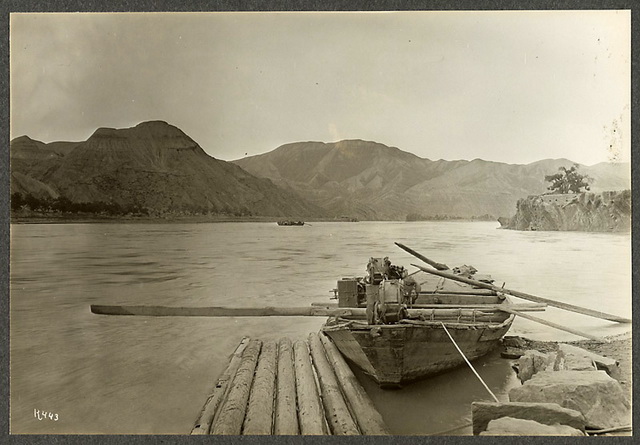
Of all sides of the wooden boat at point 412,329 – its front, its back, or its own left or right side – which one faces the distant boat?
back

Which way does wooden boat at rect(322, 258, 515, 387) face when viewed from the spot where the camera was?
facing the viewer and to the left of the viewer

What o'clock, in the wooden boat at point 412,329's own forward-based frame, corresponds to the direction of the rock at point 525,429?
The rock is roughly at 11 o'clock from the wooden boat.
